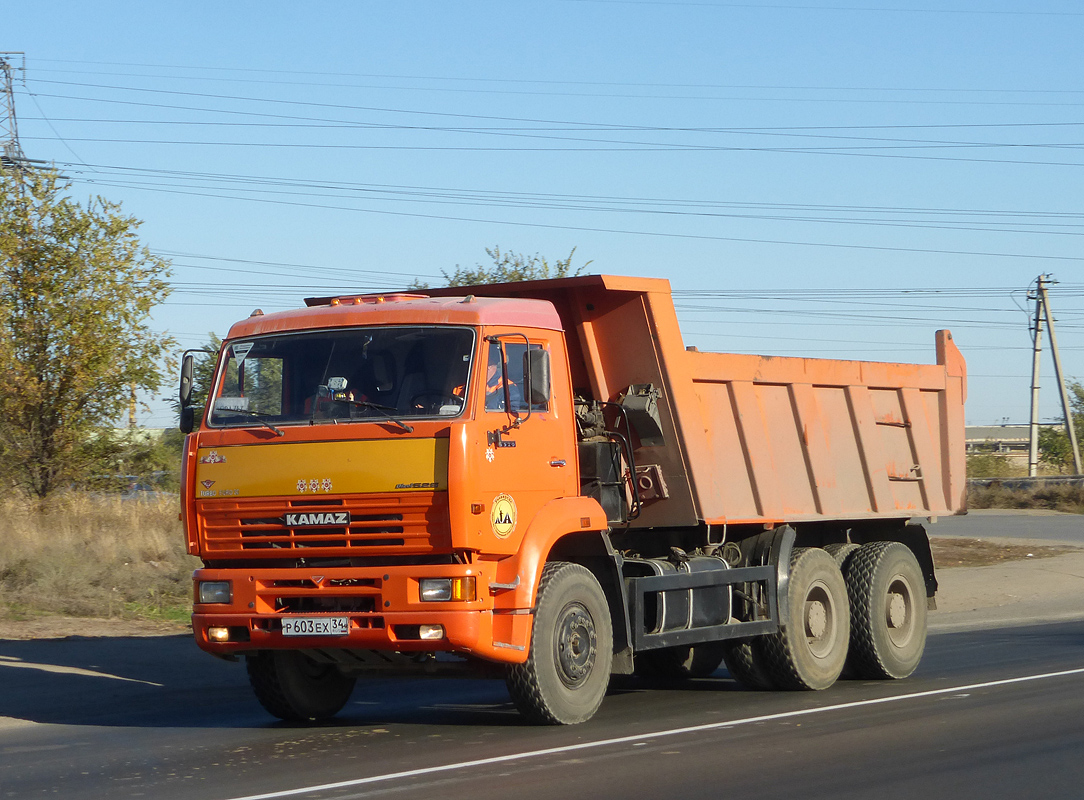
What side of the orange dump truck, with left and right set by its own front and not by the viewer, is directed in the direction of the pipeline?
back

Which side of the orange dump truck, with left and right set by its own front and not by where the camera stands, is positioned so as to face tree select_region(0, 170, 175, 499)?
right

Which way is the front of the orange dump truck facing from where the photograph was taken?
facing the viewer and to the left of the viewer

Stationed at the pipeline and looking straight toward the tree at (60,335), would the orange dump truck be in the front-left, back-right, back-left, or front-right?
front-left
